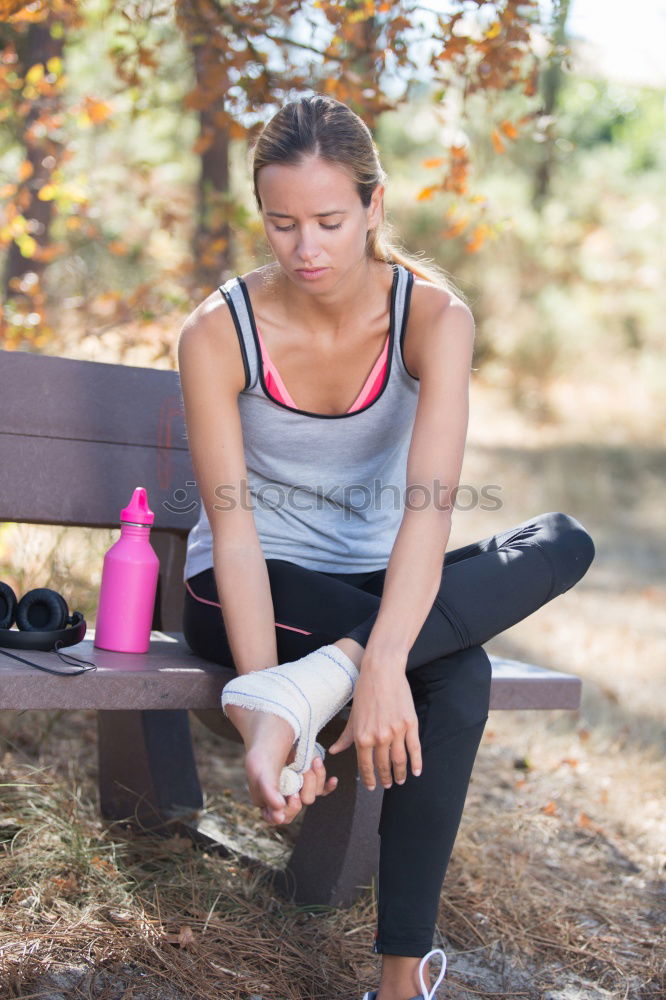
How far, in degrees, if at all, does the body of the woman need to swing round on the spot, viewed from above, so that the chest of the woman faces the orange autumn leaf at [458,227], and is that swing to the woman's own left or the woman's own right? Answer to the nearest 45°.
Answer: approximately 180°

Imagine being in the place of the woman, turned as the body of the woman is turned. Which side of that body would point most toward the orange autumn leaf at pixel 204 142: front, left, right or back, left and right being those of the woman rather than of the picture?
back

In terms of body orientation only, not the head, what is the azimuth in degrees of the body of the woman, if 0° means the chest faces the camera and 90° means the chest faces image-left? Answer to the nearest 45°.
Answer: approximately 0°

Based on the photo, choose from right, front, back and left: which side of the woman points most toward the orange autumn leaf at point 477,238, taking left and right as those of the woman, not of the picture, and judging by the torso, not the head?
back

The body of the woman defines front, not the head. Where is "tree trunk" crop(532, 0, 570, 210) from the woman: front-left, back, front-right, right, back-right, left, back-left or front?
back

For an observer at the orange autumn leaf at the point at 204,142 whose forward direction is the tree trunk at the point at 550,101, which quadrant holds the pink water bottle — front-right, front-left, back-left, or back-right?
back-right

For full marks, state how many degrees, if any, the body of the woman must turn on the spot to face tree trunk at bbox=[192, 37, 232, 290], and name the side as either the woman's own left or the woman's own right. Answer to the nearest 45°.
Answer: approximately 180°

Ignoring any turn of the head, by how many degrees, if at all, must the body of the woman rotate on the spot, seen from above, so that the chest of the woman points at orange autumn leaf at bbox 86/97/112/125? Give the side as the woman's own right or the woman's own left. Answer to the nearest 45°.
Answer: approximately 135° to the woman's own right

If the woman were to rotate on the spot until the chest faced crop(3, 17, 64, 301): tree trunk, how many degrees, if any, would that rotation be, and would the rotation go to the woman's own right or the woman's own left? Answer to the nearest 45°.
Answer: approximately 135° to the woman's own right
